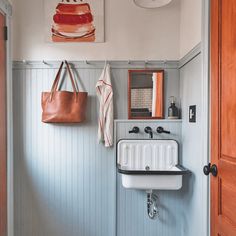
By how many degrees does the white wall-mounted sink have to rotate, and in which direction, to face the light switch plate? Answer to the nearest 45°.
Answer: approximately 45° to its left

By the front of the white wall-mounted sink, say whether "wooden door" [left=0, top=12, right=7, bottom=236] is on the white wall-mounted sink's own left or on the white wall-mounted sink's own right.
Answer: on the white wall-mounted sink's own right

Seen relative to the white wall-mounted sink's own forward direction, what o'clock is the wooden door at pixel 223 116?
The wooden door is roughly at 11 o'clock from the white wall-mounted sink.

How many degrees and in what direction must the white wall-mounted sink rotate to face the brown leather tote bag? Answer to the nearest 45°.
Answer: approximately 90° to its right

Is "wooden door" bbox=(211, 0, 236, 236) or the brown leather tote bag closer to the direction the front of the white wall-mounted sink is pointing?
the wooden door

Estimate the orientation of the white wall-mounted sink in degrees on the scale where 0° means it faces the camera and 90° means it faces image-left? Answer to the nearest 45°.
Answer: approximately 0°
